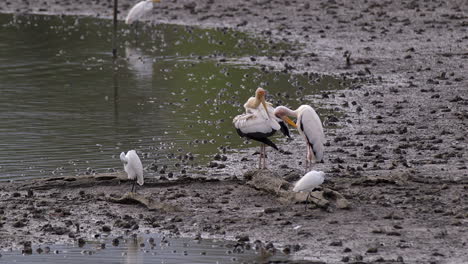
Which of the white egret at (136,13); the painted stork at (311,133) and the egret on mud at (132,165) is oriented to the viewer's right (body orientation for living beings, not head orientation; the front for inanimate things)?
the white egret

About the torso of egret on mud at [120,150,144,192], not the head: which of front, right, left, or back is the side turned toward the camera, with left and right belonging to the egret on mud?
left

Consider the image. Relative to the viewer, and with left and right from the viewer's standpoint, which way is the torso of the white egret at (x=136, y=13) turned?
facing to the right of the viewer

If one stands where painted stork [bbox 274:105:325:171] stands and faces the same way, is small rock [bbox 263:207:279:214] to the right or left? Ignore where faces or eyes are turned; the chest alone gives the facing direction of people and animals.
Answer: on its left

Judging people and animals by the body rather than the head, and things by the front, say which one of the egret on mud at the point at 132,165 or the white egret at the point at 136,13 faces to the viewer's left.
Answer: the egret on mud

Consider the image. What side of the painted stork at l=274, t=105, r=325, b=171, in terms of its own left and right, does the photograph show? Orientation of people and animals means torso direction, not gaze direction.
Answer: left

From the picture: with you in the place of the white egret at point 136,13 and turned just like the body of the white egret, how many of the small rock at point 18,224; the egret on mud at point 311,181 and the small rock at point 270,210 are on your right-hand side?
3

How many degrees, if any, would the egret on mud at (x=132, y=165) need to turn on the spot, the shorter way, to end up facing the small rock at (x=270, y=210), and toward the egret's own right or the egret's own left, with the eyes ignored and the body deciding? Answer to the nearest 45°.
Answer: approximately 135° to the egret's own left

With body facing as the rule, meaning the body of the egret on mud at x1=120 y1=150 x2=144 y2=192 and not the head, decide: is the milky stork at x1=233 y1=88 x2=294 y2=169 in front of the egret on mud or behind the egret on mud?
behind
